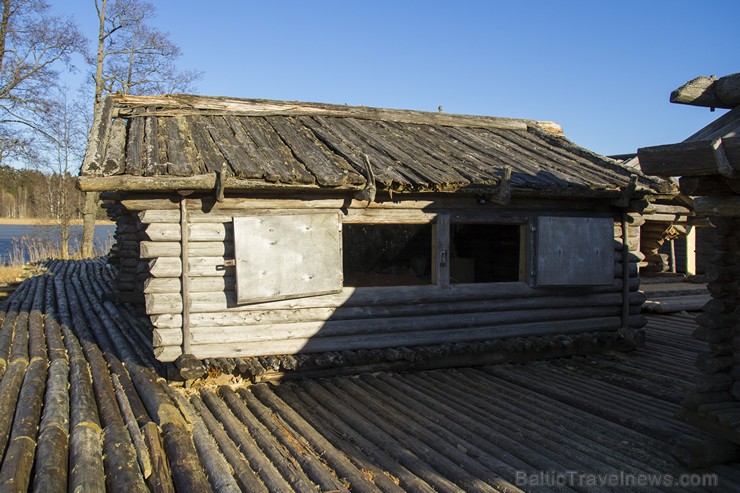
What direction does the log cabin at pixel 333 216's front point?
toward the camera

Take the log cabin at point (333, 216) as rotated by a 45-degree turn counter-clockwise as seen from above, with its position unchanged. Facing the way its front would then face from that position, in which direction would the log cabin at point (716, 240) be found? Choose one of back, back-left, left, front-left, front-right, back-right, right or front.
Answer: front
